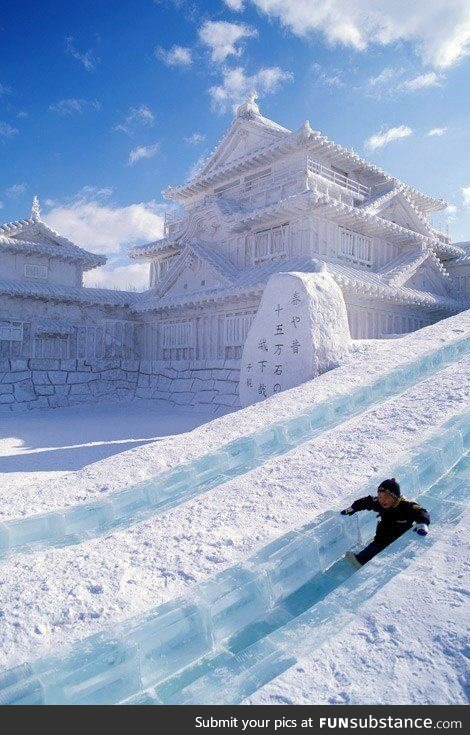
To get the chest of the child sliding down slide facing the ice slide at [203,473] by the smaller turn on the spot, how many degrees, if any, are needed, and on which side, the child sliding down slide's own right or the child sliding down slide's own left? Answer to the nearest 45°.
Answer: approximately 90° to the child sliding down slide's own right

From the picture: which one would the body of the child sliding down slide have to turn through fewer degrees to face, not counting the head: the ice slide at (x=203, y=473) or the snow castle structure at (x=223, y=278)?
the ice slide

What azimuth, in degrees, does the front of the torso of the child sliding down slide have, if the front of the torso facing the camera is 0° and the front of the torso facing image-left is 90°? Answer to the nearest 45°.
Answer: approximately 45°

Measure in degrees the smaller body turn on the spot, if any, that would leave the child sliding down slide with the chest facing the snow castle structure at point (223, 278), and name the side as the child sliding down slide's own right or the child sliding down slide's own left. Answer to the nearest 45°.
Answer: approximately 90° to the child sliding down slide's own right

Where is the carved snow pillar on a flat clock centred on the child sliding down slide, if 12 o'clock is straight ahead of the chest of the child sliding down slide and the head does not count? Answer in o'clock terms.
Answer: The carved snow pillar is roughly at 4 o'clock from the child sliding down slide.

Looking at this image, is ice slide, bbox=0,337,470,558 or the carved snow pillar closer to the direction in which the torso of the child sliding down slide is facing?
the ice slide
